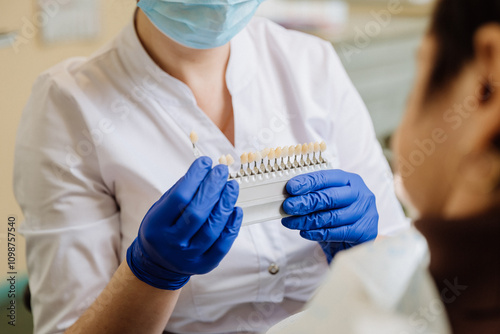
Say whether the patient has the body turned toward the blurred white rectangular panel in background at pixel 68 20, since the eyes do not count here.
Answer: yes

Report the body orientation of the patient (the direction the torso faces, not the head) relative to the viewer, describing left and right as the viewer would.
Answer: facing away from the viewer and to the left of the viewer

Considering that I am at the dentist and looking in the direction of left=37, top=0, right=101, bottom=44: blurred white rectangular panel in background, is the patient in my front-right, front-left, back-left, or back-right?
back-right
